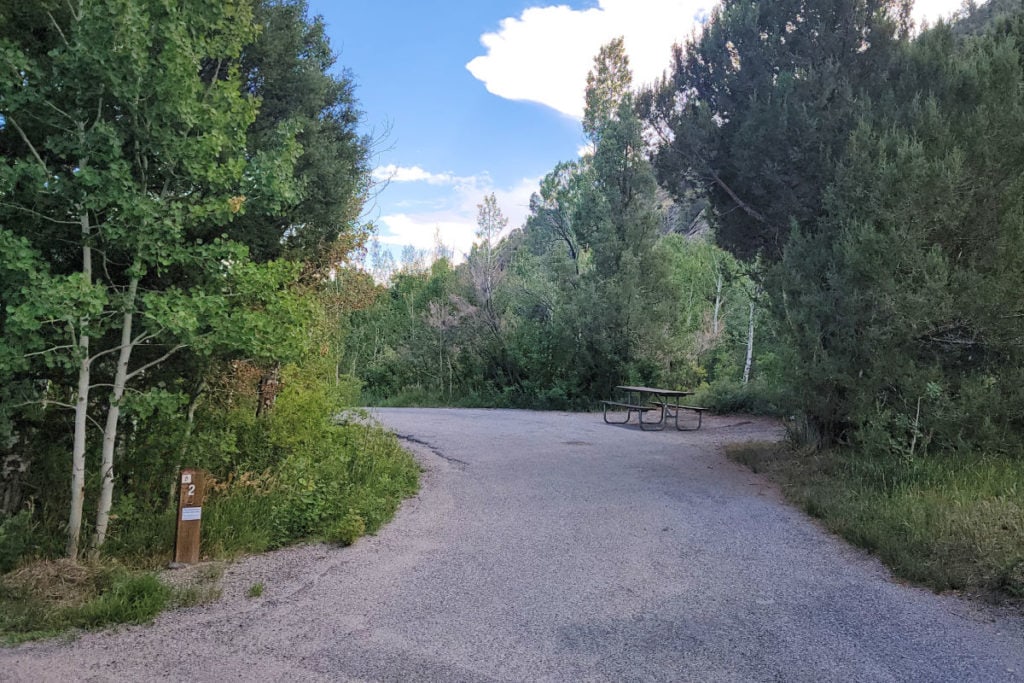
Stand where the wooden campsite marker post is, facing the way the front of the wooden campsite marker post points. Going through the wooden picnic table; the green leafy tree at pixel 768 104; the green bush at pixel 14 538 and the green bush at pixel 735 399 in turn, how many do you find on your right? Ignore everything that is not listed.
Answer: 1

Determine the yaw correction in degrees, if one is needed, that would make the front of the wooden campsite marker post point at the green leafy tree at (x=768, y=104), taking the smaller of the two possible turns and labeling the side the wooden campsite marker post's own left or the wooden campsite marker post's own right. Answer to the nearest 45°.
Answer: approximately 90° to the wooden campsite marker post's own left

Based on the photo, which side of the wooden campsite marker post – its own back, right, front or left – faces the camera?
front

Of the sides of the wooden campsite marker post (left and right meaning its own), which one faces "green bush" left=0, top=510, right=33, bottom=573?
right

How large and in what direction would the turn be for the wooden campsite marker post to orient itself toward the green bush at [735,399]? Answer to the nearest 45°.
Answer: approximately 135° to its left

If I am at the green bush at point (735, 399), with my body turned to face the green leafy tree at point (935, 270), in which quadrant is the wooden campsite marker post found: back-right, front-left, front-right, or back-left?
front-right

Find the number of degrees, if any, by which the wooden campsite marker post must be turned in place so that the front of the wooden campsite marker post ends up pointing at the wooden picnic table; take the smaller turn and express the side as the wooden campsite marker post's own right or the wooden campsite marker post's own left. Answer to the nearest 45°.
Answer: approximately 135° to the wooden campsite marker post's own left

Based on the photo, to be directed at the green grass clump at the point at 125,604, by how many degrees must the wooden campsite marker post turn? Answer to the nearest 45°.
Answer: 0° — it already faces it

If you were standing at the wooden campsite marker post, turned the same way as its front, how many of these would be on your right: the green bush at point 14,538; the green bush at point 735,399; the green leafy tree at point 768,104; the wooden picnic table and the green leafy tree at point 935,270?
1

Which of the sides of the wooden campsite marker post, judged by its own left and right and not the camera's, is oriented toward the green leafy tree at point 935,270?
left
